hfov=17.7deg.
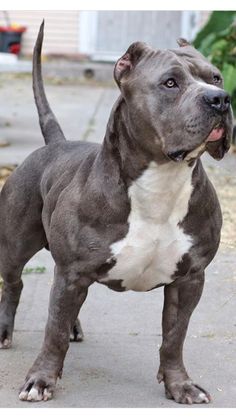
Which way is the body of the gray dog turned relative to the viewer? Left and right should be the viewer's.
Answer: facing the viewer and to the right of the viewer

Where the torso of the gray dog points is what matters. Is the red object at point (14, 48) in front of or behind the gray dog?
behind
